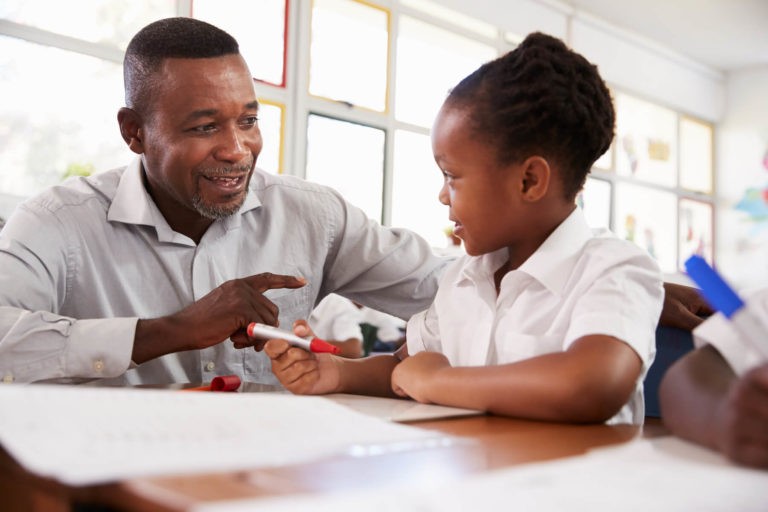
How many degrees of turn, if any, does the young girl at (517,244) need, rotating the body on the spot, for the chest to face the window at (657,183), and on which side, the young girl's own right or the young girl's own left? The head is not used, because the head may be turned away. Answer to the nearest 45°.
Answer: approximately 135° to the young girl's own right

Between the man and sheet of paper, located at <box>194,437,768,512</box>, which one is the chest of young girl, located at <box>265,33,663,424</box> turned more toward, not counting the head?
the sheet of paper

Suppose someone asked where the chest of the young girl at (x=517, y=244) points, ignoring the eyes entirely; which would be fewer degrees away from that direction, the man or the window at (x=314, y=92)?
the man

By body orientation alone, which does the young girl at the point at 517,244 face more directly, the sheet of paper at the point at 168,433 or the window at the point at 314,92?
the sheet of paper

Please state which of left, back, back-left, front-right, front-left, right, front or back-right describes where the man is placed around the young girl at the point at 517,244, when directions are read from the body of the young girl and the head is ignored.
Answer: right

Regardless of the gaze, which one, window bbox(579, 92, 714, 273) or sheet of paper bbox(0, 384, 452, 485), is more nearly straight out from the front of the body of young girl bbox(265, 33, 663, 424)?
the sheet of paper

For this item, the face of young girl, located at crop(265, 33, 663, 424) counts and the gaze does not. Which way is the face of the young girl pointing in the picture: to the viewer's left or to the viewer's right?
to the viewer's left

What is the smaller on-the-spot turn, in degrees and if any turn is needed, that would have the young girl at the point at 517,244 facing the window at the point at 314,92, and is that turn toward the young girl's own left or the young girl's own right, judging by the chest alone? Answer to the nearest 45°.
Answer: approximately 135° to the young girl's own right

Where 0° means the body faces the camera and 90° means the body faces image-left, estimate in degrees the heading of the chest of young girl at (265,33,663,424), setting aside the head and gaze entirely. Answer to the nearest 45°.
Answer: approximately 45°
